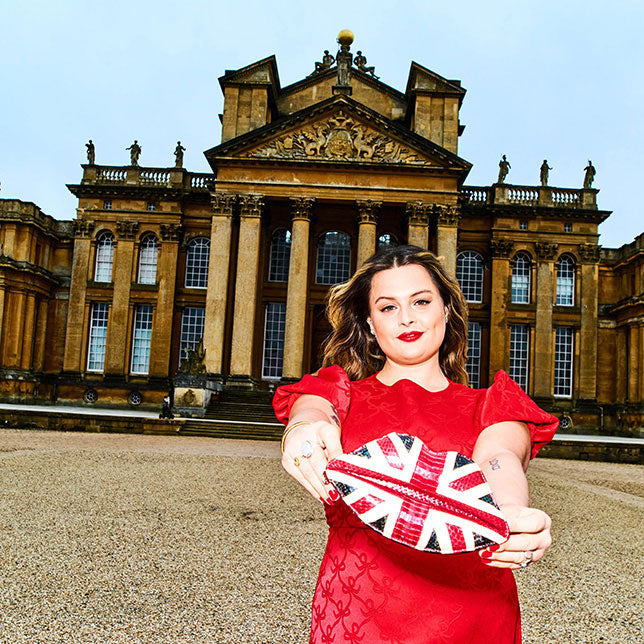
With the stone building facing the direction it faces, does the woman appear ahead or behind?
ahead

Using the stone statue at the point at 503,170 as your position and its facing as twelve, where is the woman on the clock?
The woman is roughly at 12 o'clock from the stone statue.

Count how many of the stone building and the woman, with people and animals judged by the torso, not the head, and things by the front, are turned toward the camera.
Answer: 2

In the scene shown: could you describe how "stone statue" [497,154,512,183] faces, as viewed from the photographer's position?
facing the viewer

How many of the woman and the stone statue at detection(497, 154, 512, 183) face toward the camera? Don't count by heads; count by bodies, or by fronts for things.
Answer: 2

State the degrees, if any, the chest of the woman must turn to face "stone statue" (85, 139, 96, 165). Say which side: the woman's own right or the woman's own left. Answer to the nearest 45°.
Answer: approximately 135° to the woman's own right

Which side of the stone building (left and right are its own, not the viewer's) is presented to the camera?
front

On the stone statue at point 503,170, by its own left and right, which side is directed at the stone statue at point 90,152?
right
